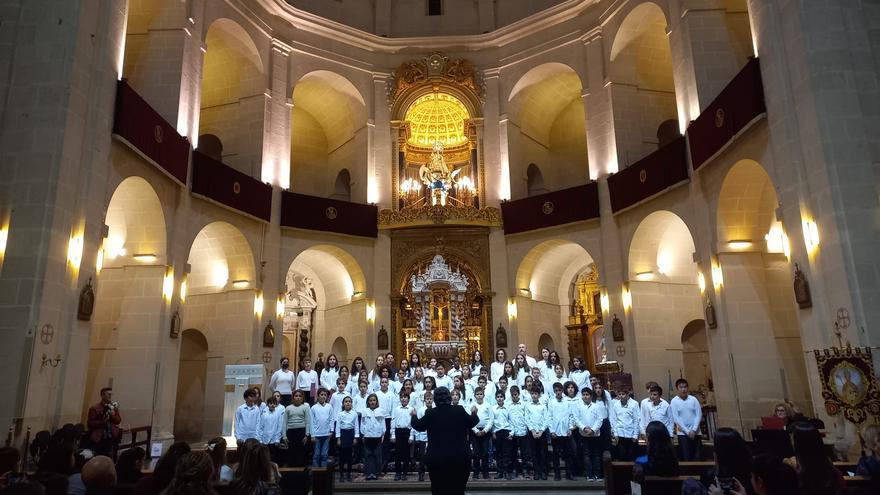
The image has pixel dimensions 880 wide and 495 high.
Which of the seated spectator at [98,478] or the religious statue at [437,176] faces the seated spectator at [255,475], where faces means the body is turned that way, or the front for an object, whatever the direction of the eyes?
the religious statue

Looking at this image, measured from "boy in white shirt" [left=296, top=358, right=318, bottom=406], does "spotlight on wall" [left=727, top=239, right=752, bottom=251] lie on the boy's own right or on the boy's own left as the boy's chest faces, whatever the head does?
on the boy's own left

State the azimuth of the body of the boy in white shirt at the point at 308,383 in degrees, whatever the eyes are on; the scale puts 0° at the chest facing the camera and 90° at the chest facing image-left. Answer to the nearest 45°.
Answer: approximately 0°

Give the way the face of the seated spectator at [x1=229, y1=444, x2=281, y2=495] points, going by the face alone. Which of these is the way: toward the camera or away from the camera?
away from the camera

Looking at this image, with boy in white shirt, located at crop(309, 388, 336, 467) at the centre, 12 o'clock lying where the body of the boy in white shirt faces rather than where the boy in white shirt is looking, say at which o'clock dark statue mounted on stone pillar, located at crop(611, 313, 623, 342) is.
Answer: The dark statue mounted on stone pillar is roughly at 8 o'clock from the boy in white shirt.

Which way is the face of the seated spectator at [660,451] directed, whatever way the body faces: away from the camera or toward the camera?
away from the camera

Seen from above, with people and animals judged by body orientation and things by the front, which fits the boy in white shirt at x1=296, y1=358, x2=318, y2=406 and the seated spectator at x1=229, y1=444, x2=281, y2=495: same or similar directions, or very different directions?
very different directions

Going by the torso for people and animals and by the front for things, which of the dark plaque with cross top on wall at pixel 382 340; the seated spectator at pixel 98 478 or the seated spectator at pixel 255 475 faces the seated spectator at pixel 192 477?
the dark plaque with cross top on wall

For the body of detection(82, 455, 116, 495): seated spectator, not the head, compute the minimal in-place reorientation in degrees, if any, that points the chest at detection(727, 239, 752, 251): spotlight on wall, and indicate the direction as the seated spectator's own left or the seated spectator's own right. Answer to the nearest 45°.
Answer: approximately 90° to the seated spectator's own right

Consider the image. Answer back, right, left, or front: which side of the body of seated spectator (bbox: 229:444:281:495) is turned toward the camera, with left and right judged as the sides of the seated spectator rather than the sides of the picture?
back

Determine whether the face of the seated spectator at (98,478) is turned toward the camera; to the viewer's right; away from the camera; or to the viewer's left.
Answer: away from the camera

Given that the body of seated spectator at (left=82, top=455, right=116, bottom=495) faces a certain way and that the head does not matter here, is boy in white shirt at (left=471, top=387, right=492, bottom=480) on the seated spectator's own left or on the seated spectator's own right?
on the seated spectator's own right

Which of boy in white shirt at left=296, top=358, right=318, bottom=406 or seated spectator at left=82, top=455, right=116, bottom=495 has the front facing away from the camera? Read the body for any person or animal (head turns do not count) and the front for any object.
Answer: the seated spectator

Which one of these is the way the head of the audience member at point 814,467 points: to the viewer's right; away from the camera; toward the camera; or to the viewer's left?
away from the camera

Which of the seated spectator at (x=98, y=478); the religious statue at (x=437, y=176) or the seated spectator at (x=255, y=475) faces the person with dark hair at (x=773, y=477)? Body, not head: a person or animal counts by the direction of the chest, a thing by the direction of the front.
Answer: the religious statue
